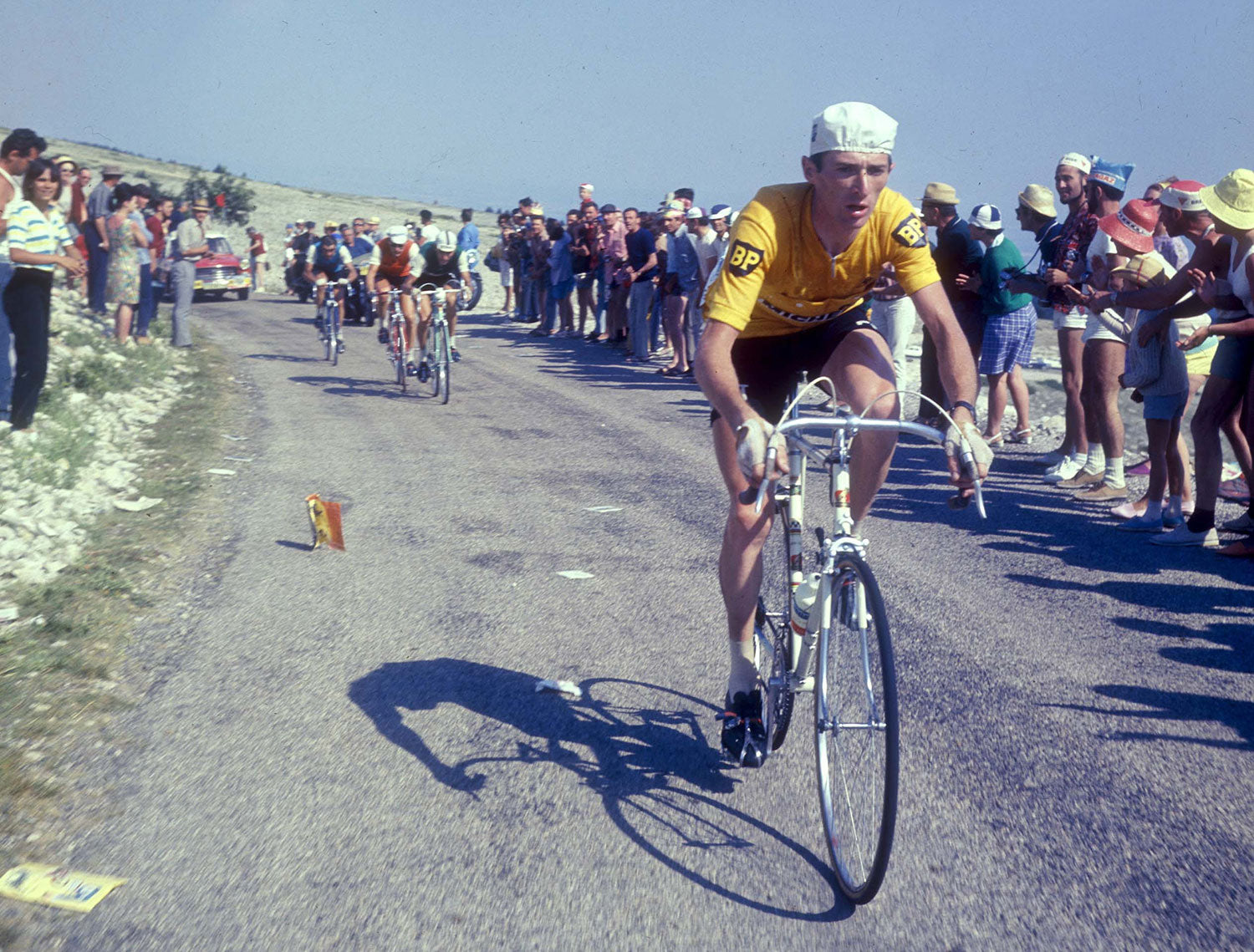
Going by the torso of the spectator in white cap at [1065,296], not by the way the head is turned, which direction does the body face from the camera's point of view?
to the viewer's left

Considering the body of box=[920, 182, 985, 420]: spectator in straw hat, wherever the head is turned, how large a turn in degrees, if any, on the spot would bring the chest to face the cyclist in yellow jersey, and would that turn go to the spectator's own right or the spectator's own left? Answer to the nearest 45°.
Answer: approximately 90° to the spectator's own left

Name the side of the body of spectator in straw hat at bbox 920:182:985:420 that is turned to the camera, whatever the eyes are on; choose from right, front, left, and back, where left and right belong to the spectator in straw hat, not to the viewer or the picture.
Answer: left

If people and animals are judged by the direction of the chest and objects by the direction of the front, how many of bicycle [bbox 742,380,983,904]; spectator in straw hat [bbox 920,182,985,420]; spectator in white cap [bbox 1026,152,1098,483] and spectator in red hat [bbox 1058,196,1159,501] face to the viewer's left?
3

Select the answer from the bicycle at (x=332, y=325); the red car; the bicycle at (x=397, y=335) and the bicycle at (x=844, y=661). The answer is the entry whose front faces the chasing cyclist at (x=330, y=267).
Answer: the red car

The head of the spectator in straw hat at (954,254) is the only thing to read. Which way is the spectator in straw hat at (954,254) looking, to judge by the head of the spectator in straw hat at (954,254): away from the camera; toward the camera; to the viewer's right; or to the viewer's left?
to the viewer's left

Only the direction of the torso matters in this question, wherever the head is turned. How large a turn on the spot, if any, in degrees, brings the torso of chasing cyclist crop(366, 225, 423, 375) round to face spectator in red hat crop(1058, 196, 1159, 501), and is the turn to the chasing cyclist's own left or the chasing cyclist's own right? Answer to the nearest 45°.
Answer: approximately 45° to the chasing cyclist's own left

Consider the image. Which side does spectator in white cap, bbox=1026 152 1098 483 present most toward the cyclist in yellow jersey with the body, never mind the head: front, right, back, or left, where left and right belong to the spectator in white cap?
left

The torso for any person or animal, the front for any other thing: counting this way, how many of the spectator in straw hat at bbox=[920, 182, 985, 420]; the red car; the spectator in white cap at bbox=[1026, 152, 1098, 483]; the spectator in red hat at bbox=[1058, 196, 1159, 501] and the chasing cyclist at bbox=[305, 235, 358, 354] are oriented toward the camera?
2

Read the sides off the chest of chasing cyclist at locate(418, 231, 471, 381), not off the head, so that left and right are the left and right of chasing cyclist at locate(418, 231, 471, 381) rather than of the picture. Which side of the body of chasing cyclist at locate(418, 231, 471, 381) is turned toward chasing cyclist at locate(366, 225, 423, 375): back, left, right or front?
right
